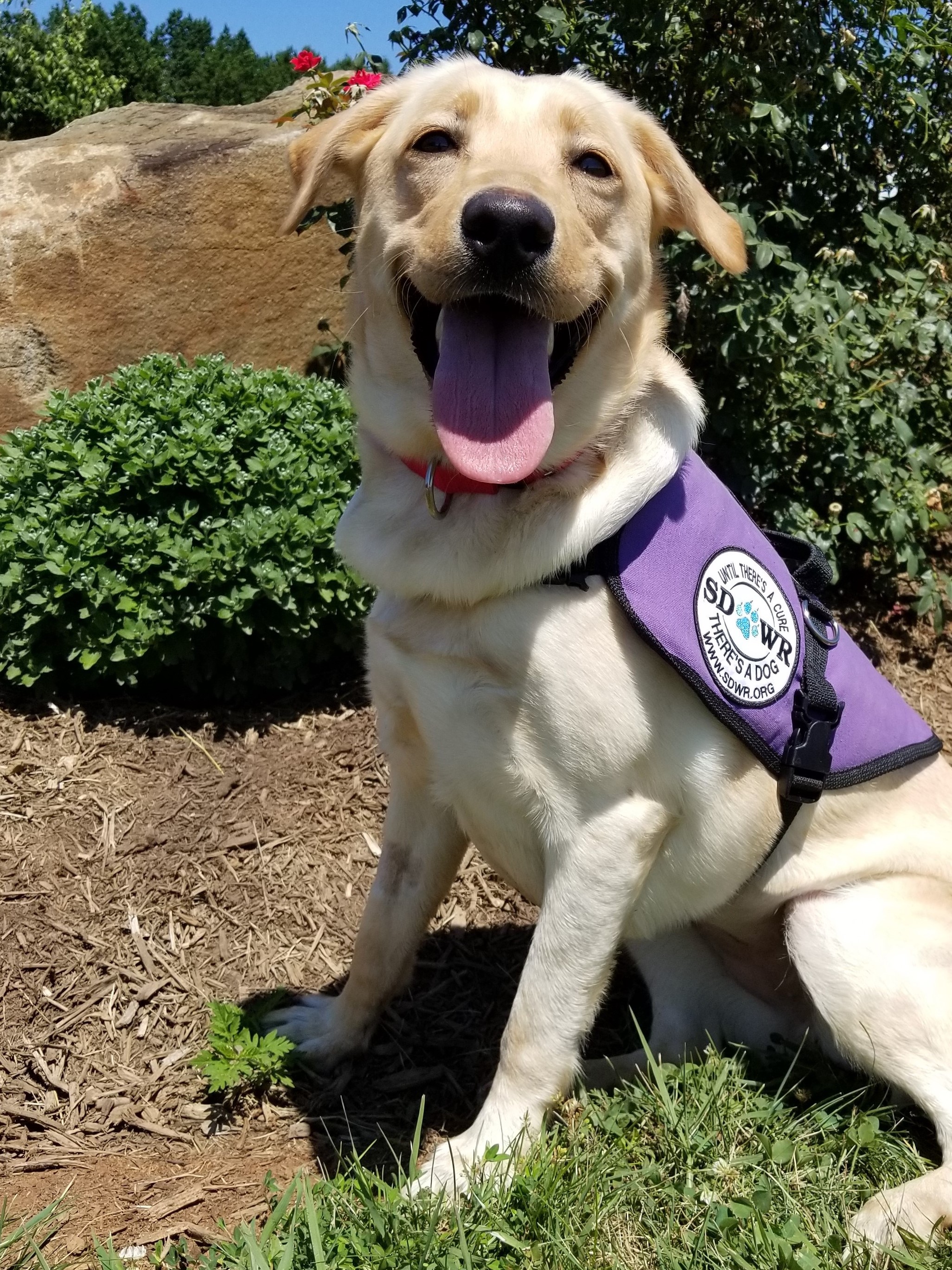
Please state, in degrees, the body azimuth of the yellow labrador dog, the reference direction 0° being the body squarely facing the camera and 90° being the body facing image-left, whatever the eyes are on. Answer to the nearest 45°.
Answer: approximately 45°

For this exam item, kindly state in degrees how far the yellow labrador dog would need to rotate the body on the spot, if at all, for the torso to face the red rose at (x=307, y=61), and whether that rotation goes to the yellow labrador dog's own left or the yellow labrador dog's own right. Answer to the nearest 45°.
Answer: approximately 90° to the yellow labrador dog's own right

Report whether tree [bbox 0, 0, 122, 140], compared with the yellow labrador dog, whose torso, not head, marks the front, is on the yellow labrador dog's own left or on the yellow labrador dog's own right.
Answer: on the yellow labrador dog's own right

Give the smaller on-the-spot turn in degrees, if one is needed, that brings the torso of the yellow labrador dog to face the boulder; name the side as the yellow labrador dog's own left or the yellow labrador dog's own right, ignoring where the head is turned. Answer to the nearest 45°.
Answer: approximately 90° to the yellow labrador dog's own right

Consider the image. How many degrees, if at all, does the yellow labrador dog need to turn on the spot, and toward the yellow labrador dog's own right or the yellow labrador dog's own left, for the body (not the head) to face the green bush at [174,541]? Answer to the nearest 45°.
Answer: approximately 90° to the yellow labrador dog's own right

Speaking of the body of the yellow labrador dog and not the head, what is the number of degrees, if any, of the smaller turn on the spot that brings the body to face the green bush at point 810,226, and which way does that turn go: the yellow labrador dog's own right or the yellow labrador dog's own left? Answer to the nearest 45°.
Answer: approximately 135° to the yellow labrador dog's own right
